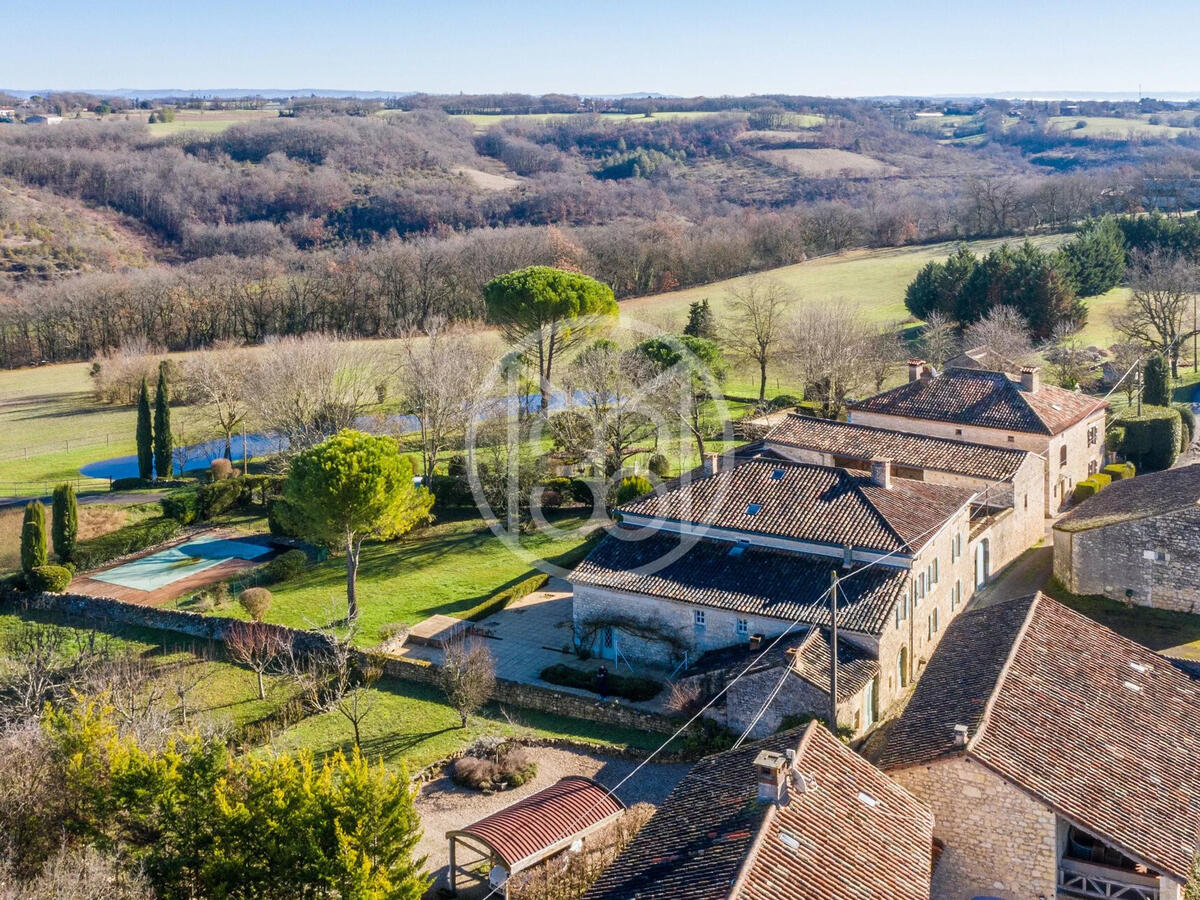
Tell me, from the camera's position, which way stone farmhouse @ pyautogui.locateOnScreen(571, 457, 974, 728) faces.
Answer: facing the viewer and to the right of the viewer

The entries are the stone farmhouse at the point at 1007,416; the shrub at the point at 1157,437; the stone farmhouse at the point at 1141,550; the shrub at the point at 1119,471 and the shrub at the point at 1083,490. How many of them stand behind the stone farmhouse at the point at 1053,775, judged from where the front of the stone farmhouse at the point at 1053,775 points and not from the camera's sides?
5

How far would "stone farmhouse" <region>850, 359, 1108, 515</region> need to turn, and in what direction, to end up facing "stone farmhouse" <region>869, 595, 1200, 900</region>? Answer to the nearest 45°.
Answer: approximately 45° to its right

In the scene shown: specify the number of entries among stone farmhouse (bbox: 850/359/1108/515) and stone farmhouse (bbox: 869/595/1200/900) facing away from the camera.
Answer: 0

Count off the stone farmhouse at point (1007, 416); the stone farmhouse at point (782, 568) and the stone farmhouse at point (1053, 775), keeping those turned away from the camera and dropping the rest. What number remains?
0

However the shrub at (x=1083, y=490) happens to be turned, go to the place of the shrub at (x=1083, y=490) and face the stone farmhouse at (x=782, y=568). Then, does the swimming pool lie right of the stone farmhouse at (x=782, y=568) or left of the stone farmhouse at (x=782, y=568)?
right

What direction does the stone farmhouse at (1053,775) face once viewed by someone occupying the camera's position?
facing the viewer

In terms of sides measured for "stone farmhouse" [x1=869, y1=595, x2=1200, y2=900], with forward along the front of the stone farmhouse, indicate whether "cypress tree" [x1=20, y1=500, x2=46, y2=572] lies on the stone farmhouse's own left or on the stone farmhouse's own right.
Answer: on the stone farmhouse's own right

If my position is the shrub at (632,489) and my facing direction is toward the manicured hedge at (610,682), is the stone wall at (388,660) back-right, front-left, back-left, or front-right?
front-right

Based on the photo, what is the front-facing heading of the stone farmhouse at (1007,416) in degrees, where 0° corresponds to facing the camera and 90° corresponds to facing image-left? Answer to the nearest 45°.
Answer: approximately 315°

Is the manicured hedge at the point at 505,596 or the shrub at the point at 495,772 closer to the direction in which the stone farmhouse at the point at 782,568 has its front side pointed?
the shrub

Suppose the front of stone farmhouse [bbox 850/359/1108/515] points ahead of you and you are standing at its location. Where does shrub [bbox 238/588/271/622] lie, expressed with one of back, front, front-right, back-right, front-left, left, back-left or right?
right

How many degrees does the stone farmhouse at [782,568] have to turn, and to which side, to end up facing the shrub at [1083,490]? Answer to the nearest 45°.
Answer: approximately 90° to its left

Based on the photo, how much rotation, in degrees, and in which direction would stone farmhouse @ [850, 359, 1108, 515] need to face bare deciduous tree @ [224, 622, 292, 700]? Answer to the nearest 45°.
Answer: approximately 90° to its right
